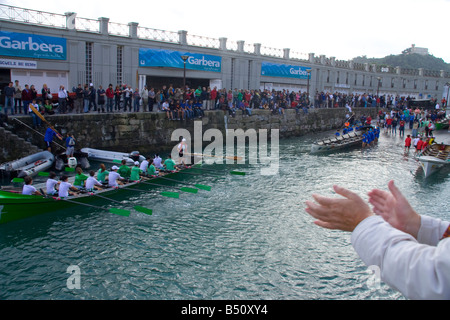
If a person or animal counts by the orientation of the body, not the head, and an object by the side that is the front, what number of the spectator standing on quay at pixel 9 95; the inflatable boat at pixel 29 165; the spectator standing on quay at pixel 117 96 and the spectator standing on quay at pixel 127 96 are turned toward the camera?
3

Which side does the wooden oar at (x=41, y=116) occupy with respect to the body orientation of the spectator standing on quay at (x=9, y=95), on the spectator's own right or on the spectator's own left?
on the spectator's own left

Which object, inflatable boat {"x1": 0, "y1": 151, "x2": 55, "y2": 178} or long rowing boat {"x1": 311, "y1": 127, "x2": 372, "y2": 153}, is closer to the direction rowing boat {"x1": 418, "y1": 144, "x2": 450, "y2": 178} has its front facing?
the inflatable boat

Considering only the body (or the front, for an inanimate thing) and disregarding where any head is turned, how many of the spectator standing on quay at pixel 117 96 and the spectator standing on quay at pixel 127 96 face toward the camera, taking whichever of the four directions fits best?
2

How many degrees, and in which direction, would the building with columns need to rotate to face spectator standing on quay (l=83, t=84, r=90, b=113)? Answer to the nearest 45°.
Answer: approximately 45° to its right

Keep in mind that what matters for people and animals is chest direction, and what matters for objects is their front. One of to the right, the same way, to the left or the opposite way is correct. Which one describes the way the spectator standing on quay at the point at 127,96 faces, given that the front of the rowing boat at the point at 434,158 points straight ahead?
to the left

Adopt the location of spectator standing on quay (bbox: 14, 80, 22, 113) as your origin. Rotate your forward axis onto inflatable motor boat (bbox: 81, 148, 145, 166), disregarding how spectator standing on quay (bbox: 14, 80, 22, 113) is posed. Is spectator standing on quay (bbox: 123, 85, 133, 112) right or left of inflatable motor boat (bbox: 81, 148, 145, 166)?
left

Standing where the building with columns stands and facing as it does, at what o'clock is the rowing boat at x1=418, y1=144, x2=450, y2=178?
The rowing boat is roughly at 11 o'clock from the building with columns.
